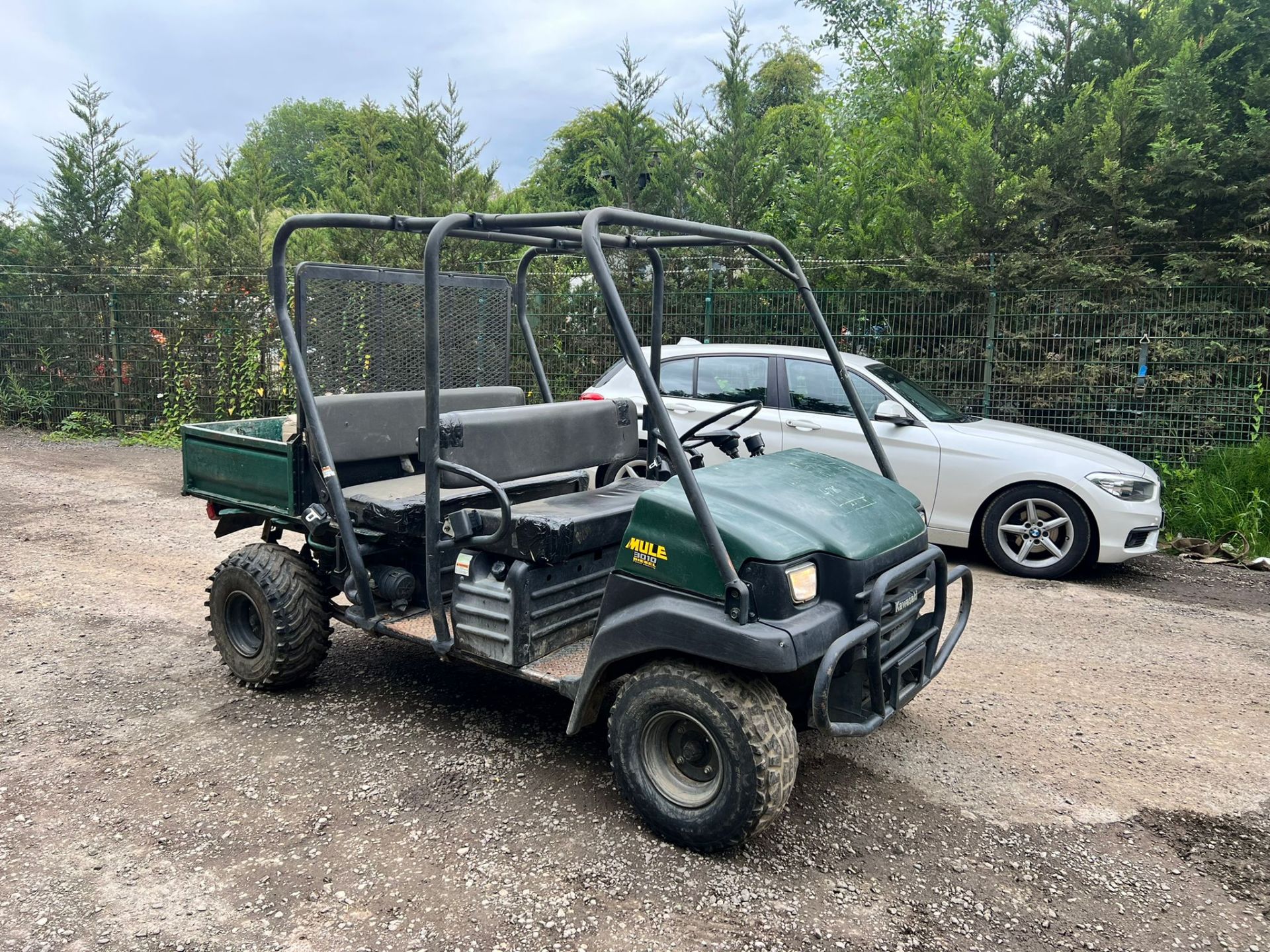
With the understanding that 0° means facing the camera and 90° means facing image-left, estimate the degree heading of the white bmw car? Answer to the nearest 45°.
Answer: approximately 270°

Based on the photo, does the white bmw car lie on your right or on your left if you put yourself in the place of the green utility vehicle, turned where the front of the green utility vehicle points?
on your left

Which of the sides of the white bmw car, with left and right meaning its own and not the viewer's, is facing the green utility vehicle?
right

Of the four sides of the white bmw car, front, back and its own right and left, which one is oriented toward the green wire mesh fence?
left

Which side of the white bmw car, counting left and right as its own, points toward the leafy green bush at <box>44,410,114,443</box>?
back
